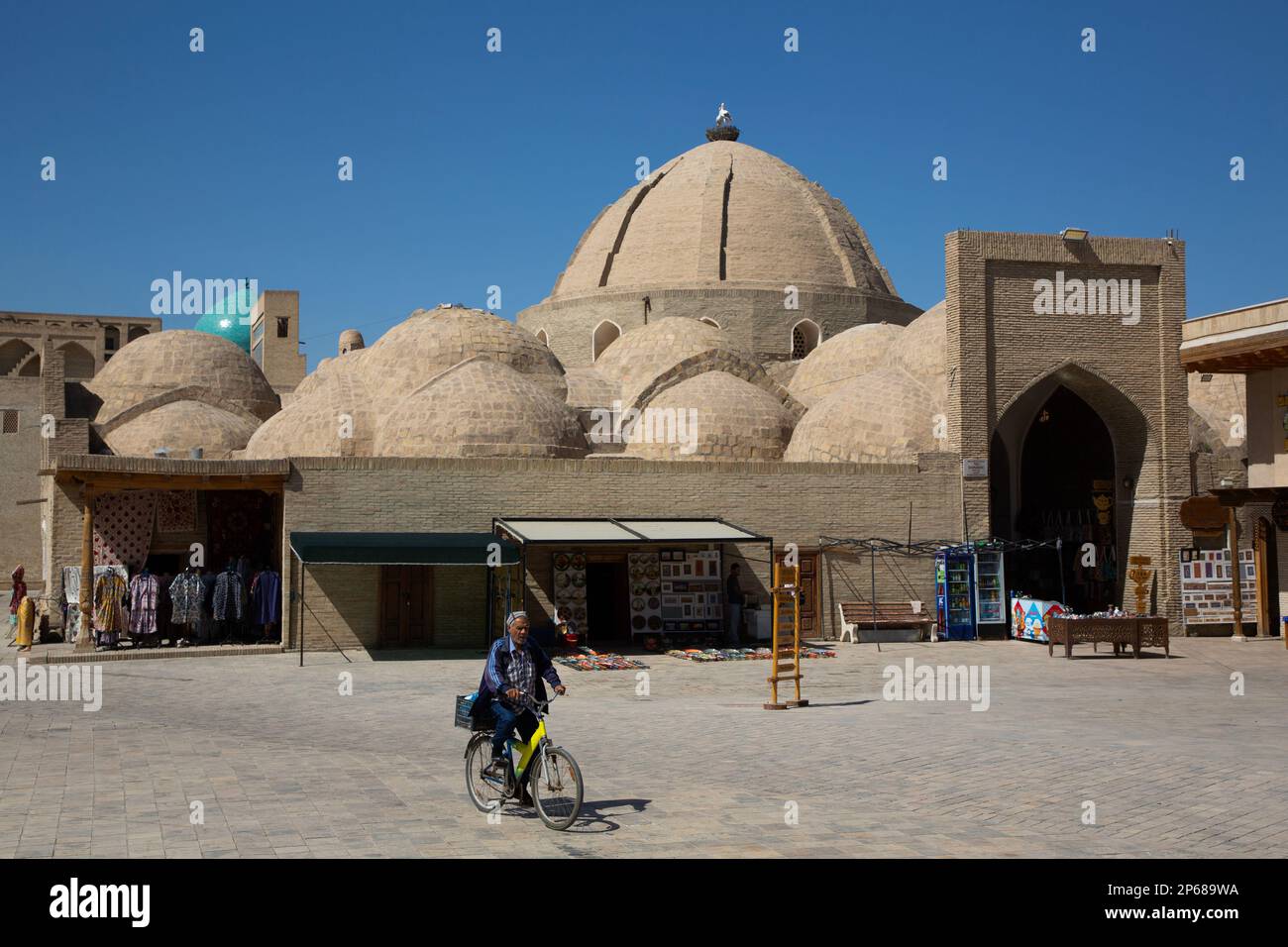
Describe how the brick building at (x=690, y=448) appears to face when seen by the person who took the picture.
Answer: facing the viewer

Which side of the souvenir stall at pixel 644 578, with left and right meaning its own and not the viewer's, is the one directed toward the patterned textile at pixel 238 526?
right

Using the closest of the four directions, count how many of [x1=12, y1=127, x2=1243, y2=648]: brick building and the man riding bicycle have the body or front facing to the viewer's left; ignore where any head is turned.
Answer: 0

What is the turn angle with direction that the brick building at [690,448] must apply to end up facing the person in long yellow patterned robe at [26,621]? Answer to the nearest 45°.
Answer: approximately 45° to its right

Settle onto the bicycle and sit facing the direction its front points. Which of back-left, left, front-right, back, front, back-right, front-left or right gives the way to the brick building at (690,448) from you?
back-left

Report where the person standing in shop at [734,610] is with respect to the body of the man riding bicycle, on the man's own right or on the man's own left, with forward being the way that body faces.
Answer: on the man's own left

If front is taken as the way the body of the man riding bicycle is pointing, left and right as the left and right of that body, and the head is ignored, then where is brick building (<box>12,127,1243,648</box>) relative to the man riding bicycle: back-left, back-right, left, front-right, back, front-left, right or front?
back-left

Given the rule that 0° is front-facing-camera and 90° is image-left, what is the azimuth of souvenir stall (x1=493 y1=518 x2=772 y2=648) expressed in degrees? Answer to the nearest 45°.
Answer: approximately 0°

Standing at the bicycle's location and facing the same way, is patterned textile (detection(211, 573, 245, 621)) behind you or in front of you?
behind

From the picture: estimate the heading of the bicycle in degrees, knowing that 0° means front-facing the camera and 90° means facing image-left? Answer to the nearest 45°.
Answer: approximately 315°

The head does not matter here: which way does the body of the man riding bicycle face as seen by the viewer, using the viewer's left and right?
facing the viewer and to the right of the viewer

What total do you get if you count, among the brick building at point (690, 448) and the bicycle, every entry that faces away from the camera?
0
